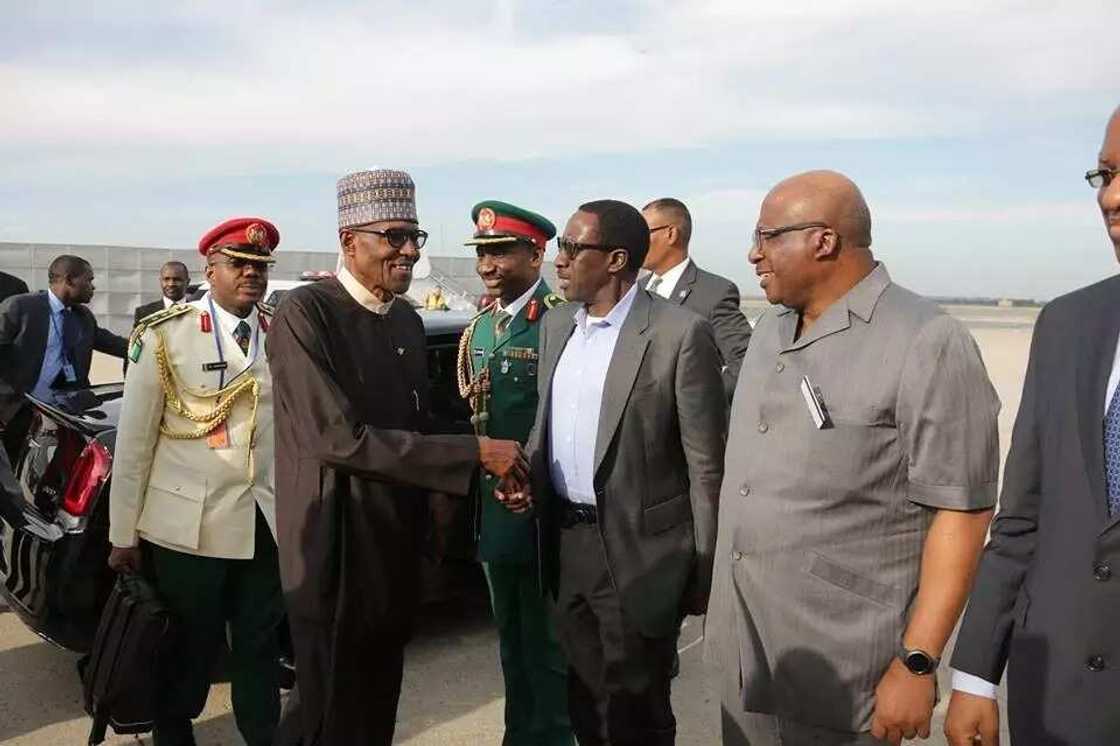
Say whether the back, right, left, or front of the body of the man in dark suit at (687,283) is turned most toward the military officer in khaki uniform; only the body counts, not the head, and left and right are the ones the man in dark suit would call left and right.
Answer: front

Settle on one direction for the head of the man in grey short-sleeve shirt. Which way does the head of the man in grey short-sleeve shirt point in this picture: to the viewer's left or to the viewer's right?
to the viewer's left

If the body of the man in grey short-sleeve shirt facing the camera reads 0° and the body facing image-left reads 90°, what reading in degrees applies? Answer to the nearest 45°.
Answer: approximately 45°

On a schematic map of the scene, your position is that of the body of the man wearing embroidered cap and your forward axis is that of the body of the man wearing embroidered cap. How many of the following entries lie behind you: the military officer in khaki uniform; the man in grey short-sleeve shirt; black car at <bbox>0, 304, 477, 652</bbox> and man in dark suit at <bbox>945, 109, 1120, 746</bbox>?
2

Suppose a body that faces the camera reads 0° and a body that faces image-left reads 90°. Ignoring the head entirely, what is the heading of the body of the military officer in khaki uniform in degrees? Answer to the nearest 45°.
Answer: approximately 315°

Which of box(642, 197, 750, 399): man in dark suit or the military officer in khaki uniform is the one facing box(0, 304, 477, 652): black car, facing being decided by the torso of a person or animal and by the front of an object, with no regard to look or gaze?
the man in dark suit

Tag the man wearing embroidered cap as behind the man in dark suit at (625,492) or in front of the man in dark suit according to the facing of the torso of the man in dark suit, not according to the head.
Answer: in front

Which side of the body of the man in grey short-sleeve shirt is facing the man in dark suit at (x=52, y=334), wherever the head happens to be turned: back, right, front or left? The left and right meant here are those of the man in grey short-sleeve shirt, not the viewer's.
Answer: right

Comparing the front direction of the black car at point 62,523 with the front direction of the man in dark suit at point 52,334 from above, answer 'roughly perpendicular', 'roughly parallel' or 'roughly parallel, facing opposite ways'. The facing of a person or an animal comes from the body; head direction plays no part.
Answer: roughly perpendicular

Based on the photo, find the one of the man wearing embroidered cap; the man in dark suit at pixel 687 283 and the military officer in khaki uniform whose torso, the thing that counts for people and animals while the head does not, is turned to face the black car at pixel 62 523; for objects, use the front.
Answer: the man in dark suit

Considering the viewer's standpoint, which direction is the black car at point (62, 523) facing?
facing away from the viewer and to the right of the viewer

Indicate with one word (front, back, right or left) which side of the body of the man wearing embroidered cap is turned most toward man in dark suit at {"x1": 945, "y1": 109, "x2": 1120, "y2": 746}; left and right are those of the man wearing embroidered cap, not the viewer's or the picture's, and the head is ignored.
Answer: front

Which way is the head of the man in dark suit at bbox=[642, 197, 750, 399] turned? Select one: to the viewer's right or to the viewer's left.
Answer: to the viewer's left

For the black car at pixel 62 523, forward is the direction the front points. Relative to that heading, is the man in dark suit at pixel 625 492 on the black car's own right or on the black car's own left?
on the black car's own right
